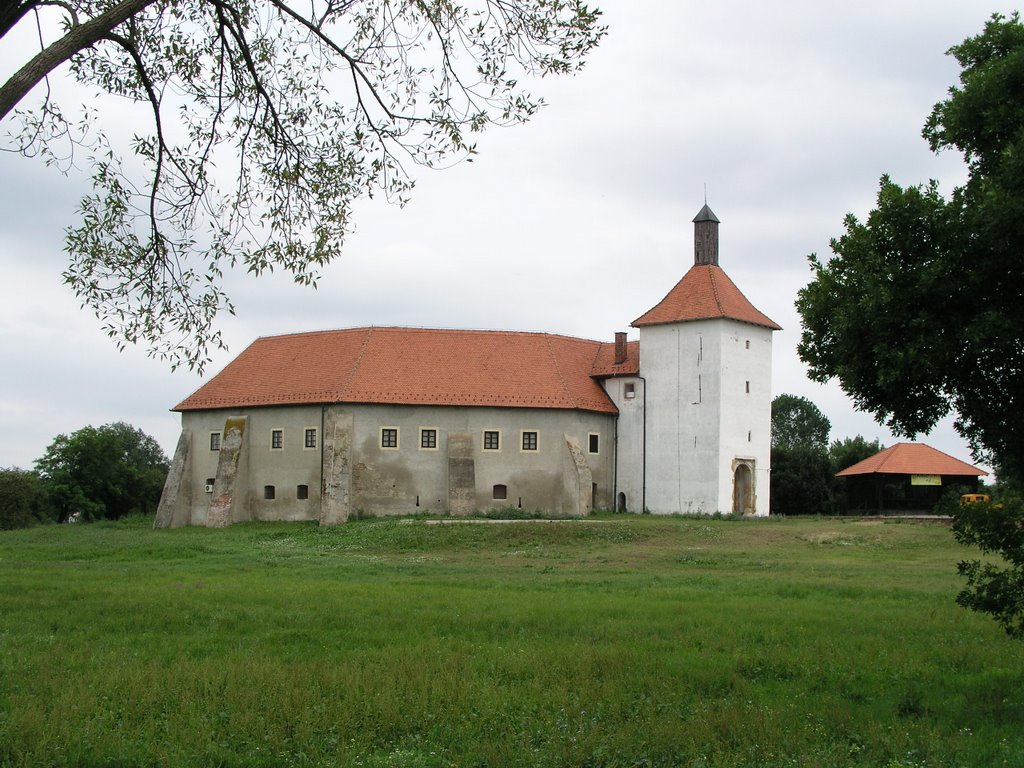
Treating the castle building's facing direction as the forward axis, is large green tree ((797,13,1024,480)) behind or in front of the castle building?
in front

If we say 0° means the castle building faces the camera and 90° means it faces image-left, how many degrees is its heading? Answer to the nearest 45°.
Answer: approximately 315°
